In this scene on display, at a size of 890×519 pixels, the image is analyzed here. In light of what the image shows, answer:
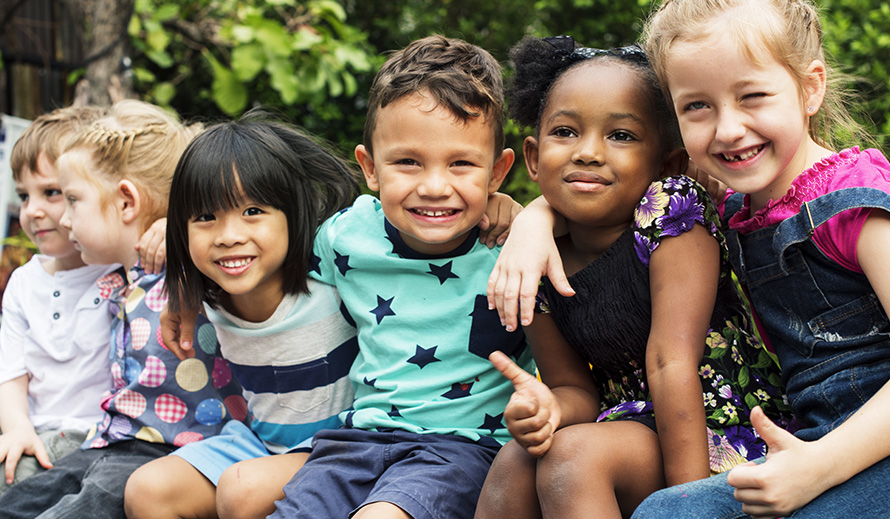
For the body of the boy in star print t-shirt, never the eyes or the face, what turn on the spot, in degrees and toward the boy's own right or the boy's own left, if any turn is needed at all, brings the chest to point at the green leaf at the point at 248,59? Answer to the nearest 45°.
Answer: approximately 180°

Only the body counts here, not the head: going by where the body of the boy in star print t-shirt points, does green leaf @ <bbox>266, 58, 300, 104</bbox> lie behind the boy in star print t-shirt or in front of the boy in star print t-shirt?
behind

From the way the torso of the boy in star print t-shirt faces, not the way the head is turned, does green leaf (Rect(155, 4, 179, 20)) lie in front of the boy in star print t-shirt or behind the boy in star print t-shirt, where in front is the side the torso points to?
behind

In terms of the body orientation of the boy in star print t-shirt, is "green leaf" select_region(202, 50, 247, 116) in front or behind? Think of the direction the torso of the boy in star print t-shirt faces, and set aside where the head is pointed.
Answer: behind

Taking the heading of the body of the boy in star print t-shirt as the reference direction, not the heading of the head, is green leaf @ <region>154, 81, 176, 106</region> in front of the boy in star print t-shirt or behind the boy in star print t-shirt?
behind

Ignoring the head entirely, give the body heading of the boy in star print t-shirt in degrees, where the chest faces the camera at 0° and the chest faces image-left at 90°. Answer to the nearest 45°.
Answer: approximately 0°

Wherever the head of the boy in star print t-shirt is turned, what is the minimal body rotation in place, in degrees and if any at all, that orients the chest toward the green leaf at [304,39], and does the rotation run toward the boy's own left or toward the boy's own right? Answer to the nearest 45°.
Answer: approximately 180°

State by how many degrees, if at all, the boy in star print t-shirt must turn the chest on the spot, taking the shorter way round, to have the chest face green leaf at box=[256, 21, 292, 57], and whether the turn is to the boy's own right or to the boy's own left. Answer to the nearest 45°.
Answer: approximately 180°
